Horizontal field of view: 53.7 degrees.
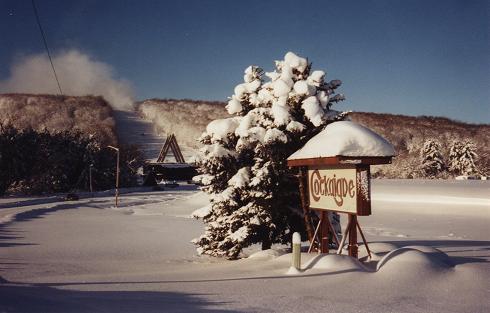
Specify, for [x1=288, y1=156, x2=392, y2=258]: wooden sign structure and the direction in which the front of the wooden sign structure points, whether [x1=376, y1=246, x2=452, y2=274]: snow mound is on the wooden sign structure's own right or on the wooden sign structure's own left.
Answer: on the wooden sign structure's own left

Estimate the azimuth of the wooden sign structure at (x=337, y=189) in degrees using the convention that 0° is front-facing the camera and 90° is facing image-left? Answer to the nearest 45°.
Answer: approximately 45°

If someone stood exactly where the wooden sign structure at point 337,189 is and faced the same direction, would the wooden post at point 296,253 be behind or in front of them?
in front

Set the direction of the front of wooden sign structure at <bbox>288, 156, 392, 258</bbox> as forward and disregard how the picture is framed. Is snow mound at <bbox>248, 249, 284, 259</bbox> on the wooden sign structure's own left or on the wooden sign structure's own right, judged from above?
on the wooden sign structure's own right

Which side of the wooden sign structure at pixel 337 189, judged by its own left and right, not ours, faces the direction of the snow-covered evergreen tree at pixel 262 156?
right
